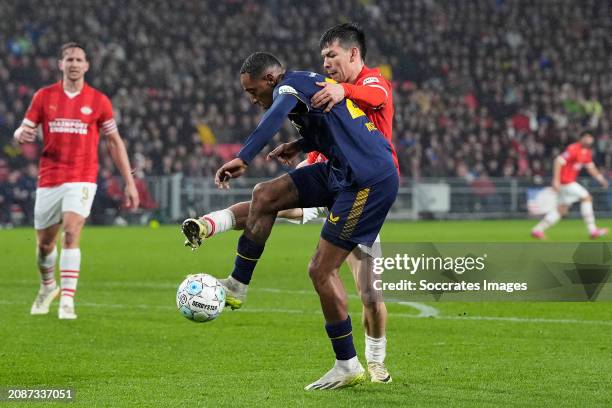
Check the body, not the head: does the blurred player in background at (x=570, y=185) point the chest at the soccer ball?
no

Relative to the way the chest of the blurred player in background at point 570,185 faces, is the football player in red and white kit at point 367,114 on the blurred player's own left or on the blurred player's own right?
on the blurred player's own right

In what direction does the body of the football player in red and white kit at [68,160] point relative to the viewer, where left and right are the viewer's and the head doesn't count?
facing the viewer

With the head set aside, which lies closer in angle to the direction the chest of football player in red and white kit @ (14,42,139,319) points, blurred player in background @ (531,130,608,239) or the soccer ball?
the soccer ball

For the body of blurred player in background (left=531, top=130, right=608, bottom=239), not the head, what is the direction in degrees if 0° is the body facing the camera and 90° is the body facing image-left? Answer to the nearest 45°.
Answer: approximately 315°

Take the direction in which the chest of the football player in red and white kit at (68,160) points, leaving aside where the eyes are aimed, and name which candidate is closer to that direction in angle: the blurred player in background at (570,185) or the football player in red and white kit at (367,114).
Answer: the football player in red and white kit

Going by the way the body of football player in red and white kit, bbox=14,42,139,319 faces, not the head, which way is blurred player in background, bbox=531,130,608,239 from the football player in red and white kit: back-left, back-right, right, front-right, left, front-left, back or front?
back-left

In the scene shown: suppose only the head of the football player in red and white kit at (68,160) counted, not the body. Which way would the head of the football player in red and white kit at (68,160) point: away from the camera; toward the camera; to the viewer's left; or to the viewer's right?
toward the camera

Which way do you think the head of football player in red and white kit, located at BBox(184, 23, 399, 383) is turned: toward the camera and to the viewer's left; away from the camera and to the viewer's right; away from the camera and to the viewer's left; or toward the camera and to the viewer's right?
toward the camera and to the viewer's left

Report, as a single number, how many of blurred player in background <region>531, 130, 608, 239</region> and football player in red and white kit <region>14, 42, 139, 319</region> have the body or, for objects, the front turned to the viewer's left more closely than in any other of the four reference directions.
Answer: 0
